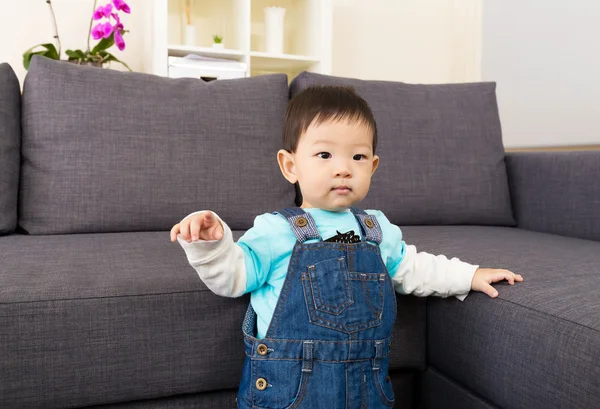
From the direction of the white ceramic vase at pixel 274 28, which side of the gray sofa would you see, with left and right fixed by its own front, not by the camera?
back

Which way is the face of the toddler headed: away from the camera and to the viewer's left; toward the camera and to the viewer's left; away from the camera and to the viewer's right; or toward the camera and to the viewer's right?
toward the camera and to the viewer's right

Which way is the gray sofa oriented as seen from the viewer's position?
toward the camera

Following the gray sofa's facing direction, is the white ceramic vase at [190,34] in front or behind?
behind

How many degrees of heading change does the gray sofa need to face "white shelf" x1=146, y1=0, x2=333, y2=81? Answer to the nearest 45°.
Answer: approximately 180°

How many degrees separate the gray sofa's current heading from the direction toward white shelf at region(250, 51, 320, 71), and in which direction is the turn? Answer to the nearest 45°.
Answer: approximately 180°

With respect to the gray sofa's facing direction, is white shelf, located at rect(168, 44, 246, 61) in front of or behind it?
behind
